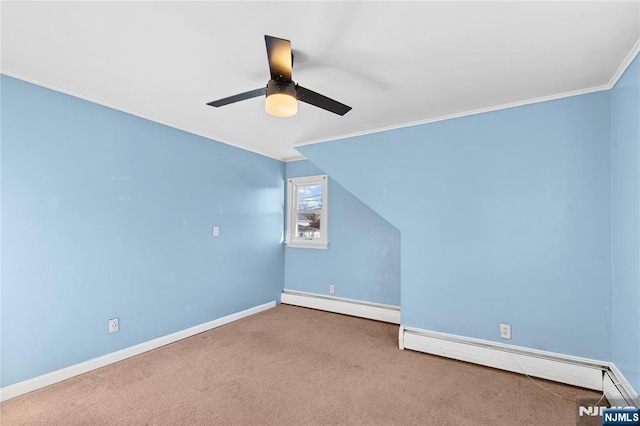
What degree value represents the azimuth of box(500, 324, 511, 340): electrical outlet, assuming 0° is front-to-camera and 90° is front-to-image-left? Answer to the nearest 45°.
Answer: approximately 0°

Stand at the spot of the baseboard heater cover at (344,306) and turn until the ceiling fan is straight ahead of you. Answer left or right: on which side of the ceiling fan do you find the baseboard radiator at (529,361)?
left

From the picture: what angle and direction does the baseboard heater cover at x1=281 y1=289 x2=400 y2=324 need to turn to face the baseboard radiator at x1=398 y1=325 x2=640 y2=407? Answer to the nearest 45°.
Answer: approximately 90° to its left

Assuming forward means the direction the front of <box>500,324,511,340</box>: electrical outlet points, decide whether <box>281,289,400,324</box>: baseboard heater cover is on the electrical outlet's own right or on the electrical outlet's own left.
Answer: on the electrical outlet's own right

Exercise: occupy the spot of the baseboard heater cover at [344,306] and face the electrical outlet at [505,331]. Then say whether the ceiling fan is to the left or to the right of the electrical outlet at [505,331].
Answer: right

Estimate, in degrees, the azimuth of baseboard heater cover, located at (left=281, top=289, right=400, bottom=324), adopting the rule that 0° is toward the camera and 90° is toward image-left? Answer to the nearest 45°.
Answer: approximately 45°

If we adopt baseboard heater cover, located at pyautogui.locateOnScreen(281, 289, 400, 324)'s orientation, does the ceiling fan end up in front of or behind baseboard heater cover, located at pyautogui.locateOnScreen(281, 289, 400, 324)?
in front

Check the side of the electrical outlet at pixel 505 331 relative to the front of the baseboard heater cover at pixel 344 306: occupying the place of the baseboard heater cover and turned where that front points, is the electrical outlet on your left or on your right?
on your left
